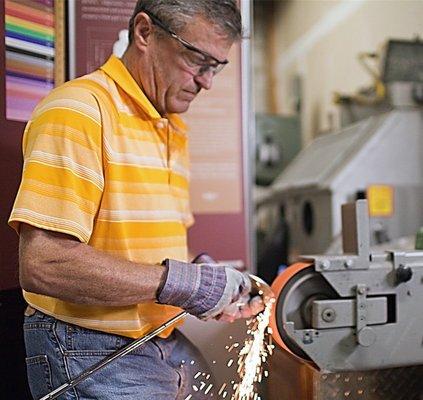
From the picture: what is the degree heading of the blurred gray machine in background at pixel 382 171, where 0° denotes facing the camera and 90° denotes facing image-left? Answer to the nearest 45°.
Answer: approximately 45°

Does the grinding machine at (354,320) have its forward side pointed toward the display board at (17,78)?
yes

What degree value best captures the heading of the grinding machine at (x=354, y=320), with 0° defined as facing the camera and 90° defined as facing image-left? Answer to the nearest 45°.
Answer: approximately 90°

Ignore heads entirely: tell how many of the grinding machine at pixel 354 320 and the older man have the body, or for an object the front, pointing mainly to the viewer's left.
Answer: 1

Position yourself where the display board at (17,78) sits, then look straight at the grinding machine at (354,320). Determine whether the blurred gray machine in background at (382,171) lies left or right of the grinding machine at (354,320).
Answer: left

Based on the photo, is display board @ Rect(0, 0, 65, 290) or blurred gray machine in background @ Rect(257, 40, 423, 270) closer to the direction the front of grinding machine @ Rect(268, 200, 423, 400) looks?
the display board

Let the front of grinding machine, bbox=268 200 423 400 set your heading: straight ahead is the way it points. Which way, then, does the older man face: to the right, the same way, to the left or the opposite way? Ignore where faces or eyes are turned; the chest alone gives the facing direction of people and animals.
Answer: the opposite way

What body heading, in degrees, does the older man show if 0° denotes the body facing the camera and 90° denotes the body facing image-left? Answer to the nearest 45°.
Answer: approximately 315°
